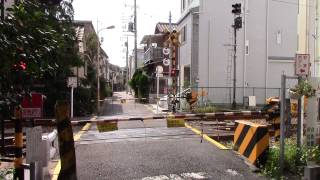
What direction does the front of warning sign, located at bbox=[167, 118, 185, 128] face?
toward the camera

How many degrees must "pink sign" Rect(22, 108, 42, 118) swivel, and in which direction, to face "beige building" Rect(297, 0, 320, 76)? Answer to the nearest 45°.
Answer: approximately 135° to its left

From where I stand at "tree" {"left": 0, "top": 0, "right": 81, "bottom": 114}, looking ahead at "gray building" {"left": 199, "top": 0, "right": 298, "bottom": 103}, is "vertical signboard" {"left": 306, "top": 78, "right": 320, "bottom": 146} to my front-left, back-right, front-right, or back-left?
front-right

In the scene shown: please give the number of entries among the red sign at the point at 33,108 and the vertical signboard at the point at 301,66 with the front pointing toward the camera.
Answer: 2

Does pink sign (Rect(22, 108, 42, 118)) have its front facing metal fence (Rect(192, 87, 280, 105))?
no

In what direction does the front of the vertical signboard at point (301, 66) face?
toward the camera

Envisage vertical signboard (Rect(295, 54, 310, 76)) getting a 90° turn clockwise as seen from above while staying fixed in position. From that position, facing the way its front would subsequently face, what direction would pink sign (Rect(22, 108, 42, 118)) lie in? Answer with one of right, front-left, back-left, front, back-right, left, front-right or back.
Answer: front-left

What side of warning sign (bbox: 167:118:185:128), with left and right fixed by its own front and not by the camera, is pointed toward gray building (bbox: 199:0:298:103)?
back

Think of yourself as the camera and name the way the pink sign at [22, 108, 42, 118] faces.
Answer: facing the viewer

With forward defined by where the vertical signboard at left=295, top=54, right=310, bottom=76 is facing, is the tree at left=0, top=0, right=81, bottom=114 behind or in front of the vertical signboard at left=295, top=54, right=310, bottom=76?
in front

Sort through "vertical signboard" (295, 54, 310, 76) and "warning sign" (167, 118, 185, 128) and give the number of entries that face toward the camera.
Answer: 2

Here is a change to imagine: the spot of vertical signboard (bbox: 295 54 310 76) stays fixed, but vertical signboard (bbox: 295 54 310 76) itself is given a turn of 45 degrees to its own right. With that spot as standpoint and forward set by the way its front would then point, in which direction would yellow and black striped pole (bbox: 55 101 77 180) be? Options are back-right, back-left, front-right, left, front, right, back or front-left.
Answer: front

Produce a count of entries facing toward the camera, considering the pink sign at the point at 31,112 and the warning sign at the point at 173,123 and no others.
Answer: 2

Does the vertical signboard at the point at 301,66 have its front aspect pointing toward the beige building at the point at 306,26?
no

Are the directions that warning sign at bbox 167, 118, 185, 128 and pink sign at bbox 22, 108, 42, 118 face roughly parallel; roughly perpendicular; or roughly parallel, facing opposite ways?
roughly parallel

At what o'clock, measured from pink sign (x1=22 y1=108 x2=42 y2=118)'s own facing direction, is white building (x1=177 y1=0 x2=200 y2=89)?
The white building is roughly at 7 o'clock from the pink sign.
